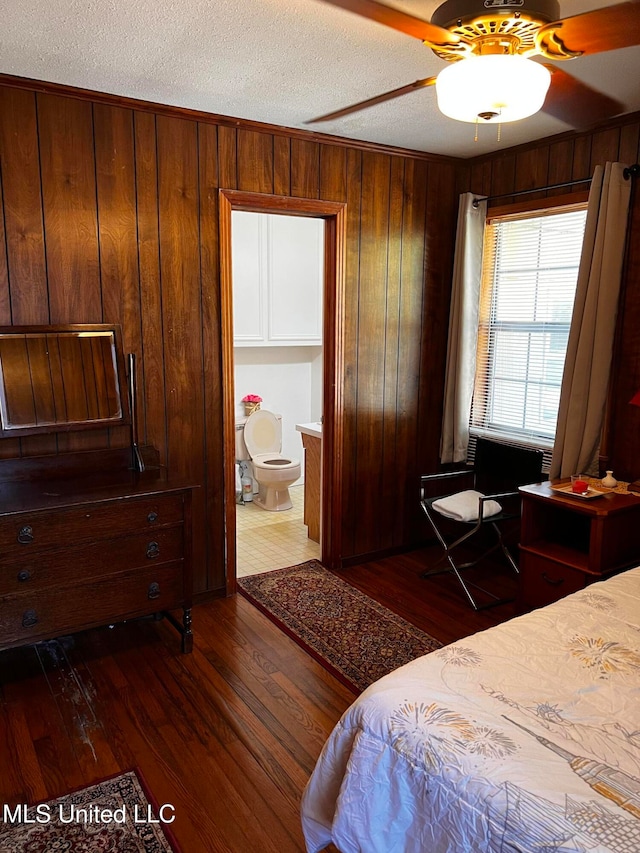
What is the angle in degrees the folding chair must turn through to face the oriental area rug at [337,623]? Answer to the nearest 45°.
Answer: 0° — it already faces it

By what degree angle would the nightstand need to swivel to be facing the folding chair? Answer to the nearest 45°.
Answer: approximately 90° to its right

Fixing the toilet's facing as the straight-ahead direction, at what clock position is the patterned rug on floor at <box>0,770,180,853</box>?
The patterned rug on floor is roughly at 2 o'clock from the toilet.

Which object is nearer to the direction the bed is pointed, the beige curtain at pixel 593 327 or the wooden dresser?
the wooden dresser

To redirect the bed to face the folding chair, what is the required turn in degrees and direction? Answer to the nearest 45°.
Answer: approximately 135° to its right

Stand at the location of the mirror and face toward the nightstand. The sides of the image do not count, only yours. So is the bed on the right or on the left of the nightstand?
right

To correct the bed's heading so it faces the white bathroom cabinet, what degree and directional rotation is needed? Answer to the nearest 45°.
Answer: approximately 90° to its right
